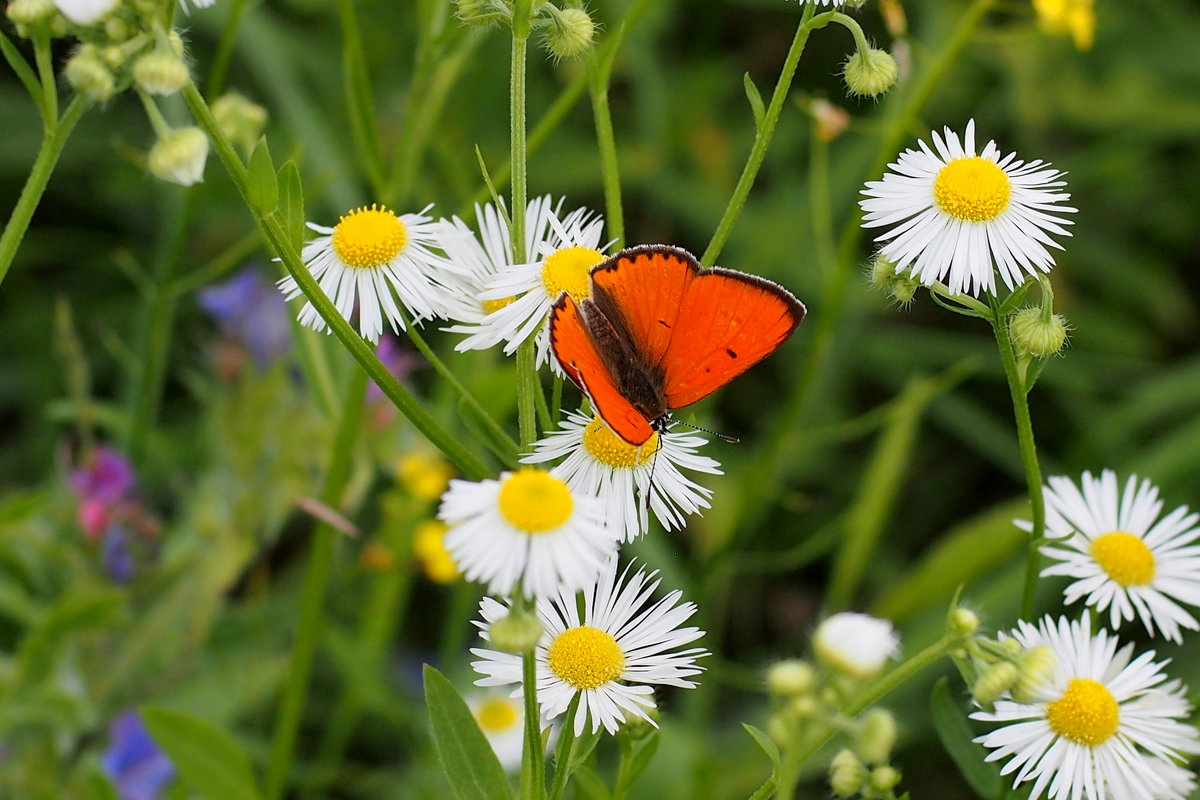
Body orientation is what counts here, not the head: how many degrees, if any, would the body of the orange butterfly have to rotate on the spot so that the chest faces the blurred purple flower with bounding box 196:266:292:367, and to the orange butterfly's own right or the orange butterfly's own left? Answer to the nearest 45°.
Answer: approximately 180°

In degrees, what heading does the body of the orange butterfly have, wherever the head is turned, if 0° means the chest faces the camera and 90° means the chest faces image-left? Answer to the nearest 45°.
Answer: approximately 315°

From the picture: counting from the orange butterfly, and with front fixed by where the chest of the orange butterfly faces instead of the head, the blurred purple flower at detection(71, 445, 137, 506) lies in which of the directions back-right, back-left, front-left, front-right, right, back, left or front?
back
